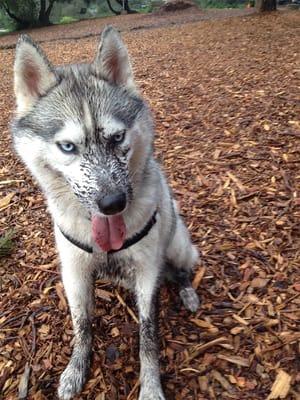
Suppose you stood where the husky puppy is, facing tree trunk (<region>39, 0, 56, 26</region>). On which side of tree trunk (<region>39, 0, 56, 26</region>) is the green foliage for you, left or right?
left

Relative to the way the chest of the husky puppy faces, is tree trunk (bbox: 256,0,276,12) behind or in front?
behind

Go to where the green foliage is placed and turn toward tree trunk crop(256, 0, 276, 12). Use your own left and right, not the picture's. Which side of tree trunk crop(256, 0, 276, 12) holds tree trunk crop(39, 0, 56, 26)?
left

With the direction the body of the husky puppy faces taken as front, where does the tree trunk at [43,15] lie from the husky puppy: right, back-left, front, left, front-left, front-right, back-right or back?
back

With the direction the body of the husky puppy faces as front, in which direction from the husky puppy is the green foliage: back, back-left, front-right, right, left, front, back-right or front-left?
back-right

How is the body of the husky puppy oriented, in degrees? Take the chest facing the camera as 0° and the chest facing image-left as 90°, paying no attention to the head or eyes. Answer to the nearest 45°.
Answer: approximately 0°
